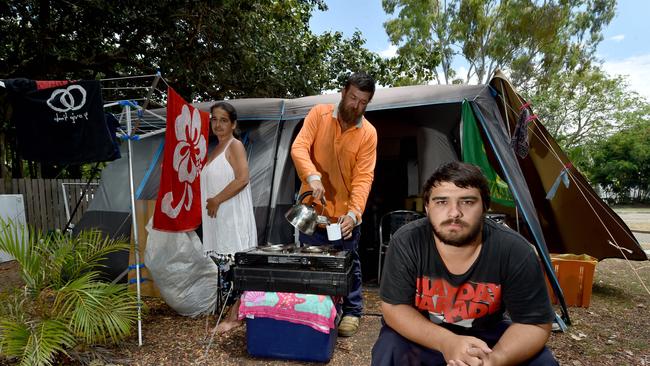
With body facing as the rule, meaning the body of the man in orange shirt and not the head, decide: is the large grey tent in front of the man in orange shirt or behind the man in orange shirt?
behind

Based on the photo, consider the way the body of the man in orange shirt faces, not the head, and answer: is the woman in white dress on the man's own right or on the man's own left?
on the man's own right

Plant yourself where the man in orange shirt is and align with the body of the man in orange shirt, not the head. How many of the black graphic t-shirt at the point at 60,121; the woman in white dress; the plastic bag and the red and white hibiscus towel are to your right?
4

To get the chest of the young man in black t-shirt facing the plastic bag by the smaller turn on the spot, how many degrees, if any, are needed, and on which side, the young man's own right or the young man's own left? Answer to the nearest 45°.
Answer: approximately 135° to the young man's own right

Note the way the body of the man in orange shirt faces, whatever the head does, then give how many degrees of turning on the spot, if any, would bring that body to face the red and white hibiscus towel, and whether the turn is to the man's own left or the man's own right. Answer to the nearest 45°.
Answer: approximately 90° to the man's own right

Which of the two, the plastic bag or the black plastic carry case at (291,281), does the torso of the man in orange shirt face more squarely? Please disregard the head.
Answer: the black plastic carry case

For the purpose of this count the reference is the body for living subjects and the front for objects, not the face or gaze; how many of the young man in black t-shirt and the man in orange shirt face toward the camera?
2

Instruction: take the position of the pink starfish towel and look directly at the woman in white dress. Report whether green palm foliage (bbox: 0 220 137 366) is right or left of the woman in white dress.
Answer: left

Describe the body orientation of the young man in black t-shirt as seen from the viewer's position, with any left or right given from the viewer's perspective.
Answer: facing the viewer

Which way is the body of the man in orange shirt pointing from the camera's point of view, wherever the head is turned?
toward the camera
